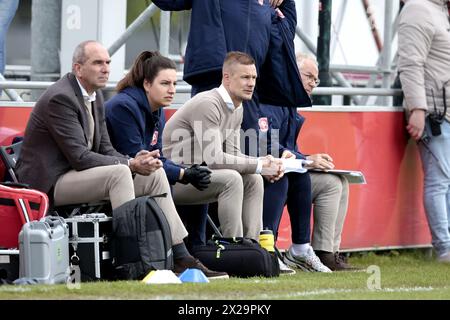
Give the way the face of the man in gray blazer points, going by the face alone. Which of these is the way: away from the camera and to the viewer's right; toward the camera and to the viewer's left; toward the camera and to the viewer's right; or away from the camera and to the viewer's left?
toward the camera and to the viewer's right

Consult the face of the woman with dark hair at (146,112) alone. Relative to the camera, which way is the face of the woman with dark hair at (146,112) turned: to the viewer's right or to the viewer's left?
to the viewer's right

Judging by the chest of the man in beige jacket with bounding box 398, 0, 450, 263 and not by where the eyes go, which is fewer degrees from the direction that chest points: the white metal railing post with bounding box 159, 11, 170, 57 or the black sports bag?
the black sports bag

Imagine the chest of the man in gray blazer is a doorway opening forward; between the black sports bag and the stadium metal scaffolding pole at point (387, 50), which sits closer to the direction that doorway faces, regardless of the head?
the black sports bag

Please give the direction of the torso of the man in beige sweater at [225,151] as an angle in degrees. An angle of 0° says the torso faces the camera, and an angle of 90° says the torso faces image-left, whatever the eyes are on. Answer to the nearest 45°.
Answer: approximately 315°

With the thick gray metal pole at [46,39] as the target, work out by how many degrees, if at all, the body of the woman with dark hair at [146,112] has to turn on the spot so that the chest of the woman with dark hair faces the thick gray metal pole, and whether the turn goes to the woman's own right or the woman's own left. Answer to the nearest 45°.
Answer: approximately 180°

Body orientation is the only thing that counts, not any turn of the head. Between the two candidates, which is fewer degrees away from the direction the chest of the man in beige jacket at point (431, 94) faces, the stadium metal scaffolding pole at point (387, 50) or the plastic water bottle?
the plastic water bottle

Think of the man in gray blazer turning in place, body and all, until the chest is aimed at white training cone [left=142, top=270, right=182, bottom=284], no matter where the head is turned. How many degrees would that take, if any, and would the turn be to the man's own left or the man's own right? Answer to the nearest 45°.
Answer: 0° — they already face it

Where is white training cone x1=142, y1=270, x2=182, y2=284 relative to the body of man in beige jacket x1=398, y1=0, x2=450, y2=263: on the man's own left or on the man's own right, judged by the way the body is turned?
on the man's own right

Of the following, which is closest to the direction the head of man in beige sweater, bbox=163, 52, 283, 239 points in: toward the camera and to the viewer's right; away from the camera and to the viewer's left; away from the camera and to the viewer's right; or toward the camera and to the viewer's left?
toward the camera and to the viewer's right

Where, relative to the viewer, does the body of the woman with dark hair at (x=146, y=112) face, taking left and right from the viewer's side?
facing the viewer and to the right of the viewer

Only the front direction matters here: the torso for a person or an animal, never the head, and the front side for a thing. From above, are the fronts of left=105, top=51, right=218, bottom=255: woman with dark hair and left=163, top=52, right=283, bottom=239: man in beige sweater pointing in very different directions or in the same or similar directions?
same or similar directions
